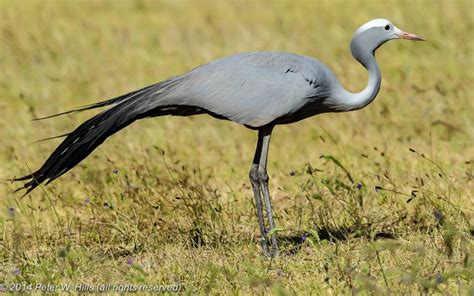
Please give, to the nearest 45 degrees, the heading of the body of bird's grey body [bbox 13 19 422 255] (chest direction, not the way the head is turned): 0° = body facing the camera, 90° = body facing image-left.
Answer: approximately 270°
